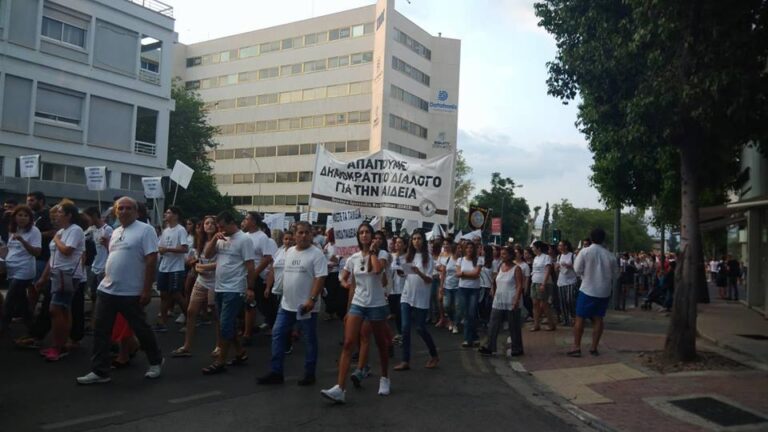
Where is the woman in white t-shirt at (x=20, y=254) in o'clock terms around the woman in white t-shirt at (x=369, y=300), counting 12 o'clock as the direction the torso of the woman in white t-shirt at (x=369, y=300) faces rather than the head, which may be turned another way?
the woman in white t-shirt at (x=20, y=254) is roughly at 2 o'clock from the woman in white t-shirt at (x=369, y=300).

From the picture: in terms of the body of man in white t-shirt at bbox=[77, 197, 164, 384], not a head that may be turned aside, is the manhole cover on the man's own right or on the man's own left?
on the man's own left

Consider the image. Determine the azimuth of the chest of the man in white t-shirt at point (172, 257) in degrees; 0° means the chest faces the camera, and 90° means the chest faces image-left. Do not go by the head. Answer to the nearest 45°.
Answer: approximately 45°

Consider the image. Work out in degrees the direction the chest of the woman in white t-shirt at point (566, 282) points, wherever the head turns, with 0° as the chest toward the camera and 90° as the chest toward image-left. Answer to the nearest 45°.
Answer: approximately 45°

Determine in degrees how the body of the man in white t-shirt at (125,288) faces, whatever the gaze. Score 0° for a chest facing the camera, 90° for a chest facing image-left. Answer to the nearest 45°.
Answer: approximately 45°

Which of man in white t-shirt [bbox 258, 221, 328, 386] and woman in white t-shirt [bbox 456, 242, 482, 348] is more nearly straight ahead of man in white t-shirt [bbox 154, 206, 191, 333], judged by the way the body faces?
the man in white t-shirt

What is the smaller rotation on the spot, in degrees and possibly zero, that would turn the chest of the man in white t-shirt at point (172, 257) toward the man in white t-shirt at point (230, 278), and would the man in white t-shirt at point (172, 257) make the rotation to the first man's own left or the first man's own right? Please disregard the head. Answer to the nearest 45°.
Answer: approximately 45° to the first man's own left

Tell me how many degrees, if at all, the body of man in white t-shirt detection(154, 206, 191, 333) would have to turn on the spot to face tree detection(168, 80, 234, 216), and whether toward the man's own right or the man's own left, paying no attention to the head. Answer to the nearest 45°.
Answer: approximately 135° to the man's own right
